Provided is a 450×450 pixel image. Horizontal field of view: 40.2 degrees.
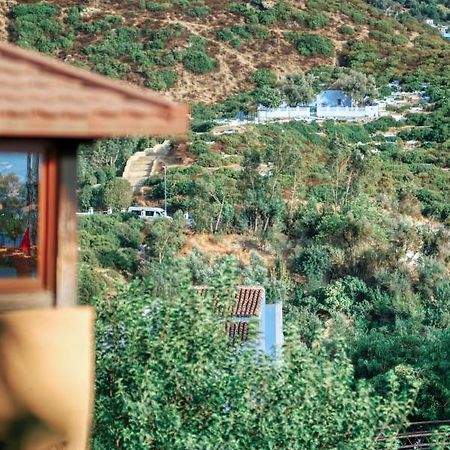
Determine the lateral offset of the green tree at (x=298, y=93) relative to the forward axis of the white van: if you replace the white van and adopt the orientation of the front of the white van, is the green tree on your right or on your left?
on your left

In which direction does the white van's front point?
to the viewer's right

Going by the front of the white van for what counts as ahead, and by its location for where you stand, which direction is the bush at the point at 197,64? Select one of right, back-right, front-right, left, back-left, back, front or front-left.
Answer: left

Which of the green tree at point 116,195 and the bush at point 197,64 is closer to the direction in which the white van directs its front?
the bush

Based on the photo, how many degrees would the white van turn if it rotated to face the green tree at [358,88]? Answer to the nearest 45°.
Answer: approximately 45° to its left

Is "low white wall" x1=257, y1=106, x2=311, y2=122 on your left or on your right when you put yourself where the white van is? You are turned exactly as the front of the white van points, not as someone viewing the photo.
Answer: on your left

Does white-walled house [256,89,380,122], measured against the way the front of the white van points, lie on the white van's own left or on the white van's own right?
on the white van's own left
